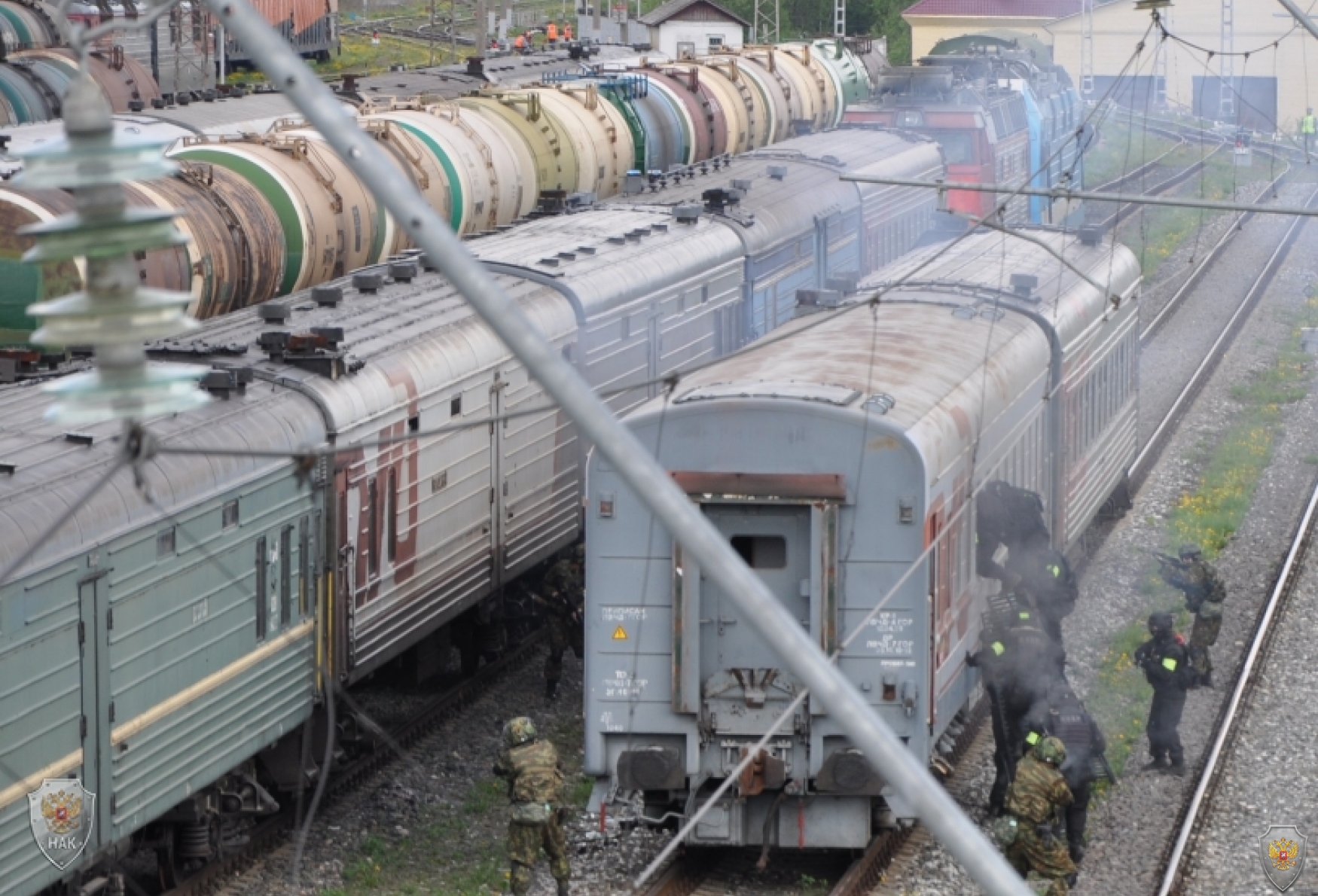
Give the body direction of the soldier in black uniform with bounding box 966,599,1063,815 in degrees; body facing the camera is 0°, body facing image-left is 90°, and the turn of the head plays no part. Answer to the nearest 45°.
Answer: approximately 135°

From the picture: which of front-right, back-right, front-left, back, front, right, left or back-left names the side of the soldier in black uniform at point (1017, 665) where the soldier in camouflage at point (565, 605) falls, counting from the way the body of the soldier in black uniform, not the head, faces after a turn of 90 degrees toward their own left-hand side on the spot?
right

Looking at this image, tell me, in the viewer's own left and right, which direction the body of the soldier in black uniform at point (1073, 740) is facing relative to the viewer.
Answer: facing away from the viewer and to the left of the viewer

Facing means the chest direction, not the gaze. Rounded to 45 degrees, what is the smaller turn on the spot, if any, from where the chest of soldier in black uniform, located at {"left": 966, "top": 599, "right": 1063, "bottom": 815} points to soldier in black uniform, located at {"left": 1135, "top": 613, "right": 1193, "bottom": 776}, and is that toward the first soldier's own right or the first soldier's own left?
approximately 90° to the first soldier's own right

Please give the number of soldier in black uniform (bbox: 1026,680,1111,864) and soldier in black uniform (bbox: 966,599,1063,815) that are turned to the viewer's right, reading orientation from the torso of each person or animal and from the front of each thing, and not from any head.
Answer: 0

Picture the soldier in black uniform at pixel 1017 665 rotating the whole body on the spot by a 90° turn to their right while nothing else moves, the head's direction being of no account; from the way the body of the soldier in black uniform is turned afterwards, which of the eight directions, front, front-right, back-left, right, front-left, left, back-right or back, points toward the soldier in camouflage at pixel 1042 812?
back-right

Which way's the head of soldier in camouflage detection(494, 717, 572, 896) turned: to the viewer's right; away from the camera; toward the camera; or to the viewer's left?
away from the camera

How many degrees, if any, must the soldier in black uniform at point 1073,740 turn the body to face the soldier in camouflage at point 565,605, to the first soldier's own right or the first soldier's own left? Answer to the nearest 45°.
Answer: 0° — they already face them

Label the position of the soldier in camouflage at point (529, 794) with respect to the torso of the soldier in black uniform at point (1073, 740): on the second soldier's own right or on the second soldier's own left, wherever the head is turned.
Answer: on the second soldier's own left

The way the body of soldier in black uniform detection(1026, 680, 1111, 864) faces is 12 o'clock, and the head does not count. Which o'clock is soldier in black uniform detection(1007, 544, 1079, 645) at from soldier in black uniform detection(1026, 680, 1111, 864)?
soldier in black uniform detection(1007, 544, 1079, 645) is roughly at 1 o'clock from soldier in black uniform detection(1026, 680, 1111, 864).

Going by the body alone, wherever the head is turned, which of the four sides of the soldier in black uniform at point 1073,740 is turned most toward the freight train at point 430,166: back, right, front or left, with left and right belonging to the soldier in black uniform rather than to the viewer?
front
